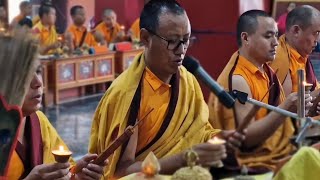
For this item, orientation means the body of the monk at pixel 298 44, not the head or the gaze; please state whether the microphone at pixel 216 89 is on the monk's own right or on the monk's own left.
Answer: on the monk's own right

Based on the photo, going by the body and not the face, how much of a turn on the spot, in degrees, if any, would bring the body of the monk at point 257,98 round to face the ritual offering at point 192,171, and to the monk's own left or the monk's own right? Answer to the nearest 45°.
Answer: approximately 45° to the monk's own right

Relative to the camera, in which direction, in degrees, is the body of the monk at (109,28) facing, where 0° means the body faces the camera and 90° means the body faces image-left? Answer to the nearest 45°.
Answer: approximately 0°

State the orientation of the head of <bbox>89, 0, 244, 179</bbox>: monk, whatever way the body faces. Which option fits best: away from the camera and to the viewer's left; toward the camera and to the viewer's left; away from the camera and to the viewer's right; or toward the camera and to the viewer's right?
toward the camera and to the viewer's right

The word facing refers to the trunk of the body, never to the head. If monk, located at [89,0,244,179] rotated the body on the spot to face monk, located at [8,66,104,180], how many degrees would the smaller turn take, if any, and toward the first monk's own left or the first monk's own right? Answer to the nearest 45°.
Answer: approximately 90° to the first monk's own right
